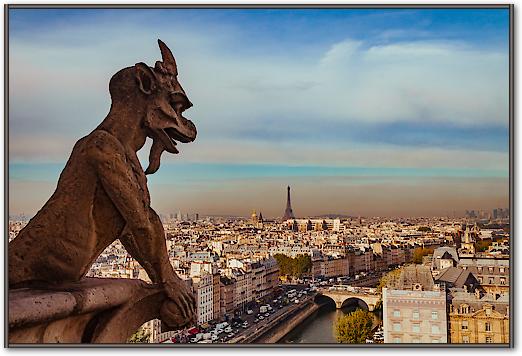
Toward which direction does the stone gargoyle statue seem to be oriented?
to the viewer's right

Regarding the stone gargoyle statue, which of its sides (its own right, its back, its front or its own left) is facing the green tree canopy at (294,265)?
left
